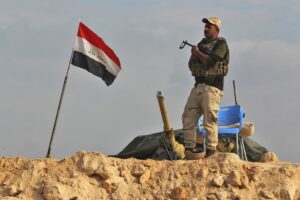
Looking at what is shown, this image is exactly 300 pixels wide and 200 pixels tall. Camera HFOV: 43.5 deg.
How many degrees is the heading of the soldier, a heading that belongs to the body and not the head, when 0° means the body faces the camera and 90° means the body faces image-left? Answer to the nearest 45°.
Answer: approximately 45°
